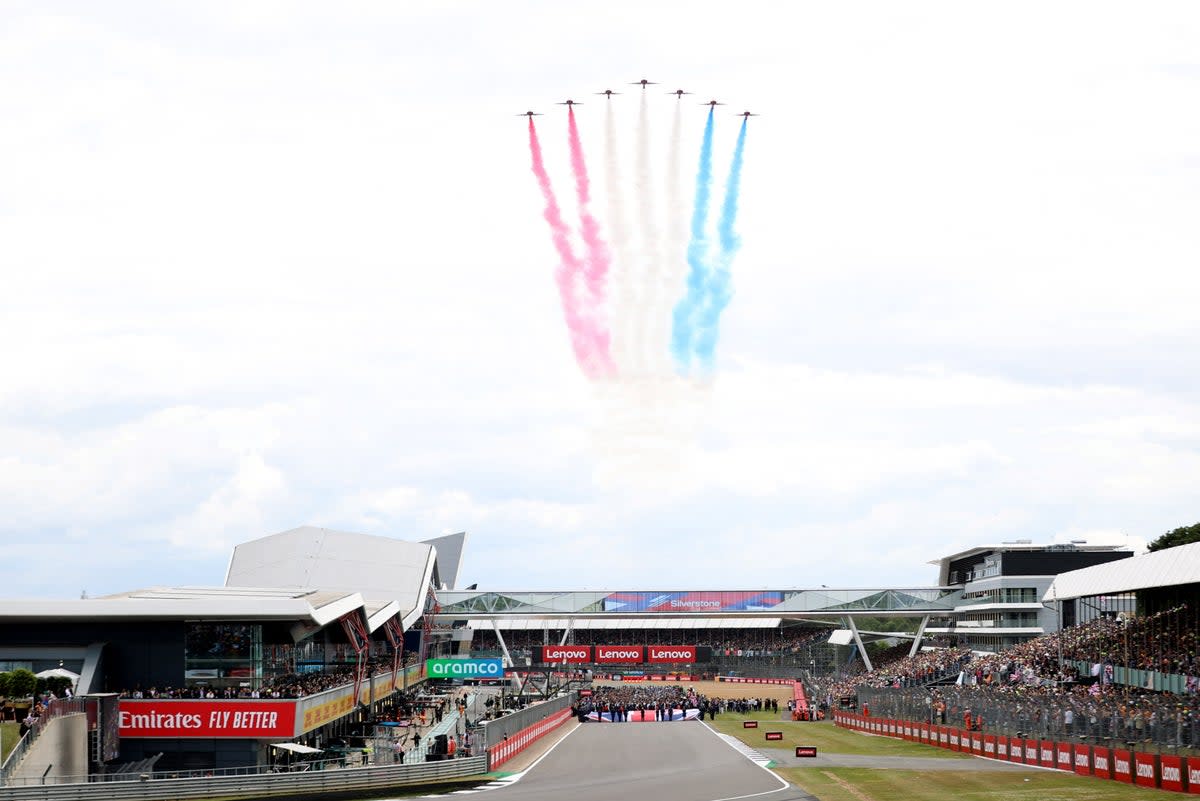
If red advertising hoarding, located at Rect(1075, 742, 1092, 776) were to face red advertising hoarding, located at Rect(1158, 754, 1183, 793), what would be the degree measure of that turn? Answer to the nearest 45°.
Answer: approximately 45° to its left

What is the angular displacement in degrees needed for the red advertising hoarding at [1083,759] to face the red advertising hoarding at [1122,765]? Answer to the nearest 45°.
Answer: approximately 45° to its left

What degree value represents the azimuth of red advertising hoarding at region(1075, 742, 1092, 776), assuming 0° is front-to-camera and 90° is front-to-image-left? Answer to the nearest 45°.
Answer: approximately 45°

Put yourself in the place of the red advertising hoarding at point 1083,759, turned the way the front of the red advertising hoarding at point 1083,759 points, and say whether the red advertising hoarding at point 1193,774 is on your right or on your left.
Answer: on your left

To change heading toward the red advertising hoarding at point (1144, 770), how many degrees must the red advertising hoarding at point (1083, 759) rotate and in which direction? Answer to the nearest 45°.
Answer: approximately 45° to its left

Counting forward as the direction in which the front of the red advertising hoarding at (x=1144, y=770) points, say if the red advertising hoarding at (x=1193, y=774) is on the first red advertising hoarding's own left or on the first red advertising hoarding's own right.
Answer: on the first red advertising hoarding's own left

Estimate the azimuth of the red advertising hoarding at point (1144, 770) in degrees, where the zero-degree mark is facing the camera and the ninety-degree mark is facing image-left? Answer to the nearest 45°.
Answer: approximately 45°
